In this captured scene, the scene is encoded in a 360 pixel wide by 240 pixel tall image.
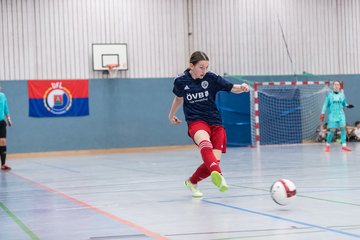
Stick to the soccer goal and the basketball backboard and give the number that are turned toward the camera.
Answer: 2

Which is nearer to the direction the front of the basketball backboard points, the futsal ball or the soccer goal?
the futsal ball

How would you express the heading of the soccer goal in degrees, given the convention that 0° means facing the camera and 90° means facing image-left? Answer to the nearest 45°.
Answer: approximately 0°

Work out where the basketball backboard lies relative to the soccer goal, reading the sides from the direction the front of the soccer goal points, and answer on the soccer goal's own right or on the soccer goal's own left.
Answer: on the soccer goal's own right

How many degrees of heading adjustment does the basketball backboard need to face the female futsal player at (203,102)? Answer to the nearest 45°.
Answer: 0° — it already faces them

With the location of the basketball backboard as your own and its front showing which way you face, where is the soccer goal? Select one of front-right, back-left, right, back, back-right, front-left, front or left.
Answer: left

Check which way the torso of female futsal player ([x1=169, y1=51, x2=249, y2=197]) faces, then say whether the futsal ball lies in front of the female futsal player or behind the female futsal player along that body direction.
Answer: in front

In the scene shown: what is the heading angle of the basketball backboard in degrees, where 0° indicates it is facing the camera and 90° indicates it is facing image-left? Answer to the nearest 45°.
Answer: approximately 0°

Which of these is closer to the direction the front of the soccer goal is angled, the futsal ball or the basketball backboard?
the futsal ball

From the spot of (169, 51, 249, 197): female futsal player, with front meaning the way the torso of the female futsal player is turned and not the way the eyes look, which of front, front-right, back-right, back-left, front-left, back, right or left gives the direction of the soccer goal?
back-left

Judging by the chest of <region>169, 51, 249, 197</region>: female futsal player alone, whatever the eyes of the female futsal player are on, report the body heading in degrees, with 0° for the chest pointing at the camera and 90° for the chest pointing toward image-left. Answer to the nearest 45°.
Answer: approximately 315°

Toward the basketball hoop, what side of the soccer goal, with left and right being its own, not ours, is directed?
right

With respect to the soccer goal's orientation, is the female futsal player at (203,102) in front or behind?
in front
